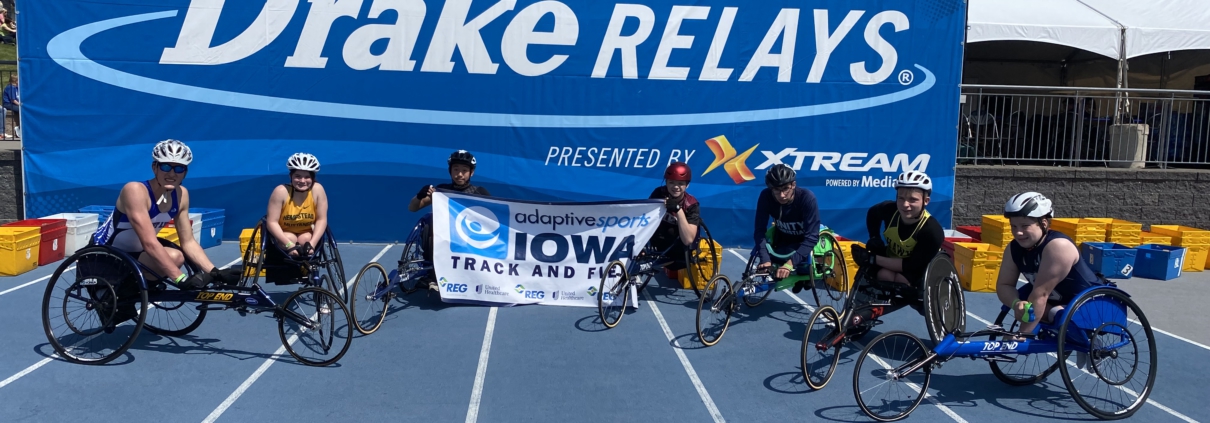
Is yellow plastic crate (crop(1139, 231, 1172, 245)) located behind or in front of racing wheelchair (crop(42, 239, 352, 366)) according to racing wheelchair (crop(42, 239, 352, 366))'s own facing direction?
in front

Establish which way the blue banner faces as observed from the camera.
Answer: facing the viewer

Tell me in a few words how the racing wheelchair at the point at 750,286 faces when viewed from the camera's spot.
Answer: facing the viewer and to the left of the viewer

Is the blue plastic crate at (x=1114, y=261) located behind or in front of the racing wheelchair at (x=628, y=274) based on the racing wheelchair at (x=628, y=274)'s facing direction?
behind

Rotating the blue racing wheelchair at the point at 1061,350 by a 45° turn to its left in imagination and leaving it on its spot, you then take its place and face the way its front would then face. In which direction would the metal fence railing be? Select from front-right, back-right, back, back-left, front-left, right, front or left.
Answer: back

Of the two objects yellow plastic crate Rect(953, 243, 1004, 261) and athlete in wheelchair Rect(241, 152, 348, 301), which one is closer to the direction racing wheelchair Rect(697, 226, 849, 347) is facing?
the athlete in wheelchair

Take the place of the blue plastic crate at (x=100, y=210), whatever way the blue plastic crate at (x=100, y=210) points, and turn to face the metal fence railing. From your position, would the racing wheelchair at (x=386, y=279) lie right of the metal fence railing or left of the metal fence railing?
right

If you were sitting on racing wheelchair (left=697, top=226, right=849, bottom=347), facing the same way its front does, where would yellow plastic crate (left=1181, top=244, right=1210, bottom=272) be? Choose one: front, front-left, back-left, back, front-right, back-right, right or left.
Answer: back

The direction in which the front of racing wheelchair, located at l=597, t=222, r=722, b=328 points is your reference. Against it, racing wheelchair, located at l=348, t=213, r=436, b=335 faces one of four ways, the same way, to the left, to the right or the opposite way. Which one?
the same way

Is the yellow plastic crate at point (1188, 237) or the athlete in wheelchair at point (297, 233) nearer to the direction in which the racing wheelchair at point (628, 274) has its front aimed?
the athlete in wheelchair

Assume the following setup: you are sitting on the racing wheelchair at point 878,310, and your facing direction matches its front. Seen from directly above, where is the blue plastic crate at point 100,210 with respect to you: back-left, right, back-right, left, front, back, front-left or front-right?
front-right

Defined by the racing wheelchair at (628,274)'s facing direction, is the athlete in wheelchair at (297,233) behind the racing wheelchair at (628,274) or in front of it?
in front

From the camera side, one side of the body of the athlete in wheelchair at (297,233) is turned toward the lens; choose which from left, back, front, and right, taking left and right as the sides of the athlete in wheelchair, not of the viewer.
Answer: front

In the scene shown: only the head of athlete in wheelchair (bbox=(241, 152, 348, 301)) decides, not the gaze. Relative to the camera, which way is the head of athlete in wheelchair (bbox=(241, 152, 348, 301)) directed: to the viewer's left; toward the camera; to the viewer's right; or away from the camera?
toward the camera

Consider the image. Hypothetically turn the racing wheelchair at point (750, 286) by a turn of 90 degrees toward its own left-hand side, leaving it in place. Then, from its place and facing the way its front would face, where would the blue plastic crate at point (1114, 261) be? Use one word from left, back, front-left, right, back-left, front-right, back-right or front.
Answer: left

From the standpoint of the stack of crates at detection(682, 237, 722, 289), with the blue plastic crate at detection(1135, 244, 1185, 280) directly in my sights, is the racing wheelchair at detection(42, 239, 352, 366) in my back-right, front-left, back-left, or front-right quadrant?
back-right

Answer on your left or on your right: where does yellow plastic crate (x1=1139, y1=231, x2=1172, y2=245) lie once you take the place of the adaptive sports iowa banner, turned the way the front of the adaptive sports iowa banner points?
on your left
